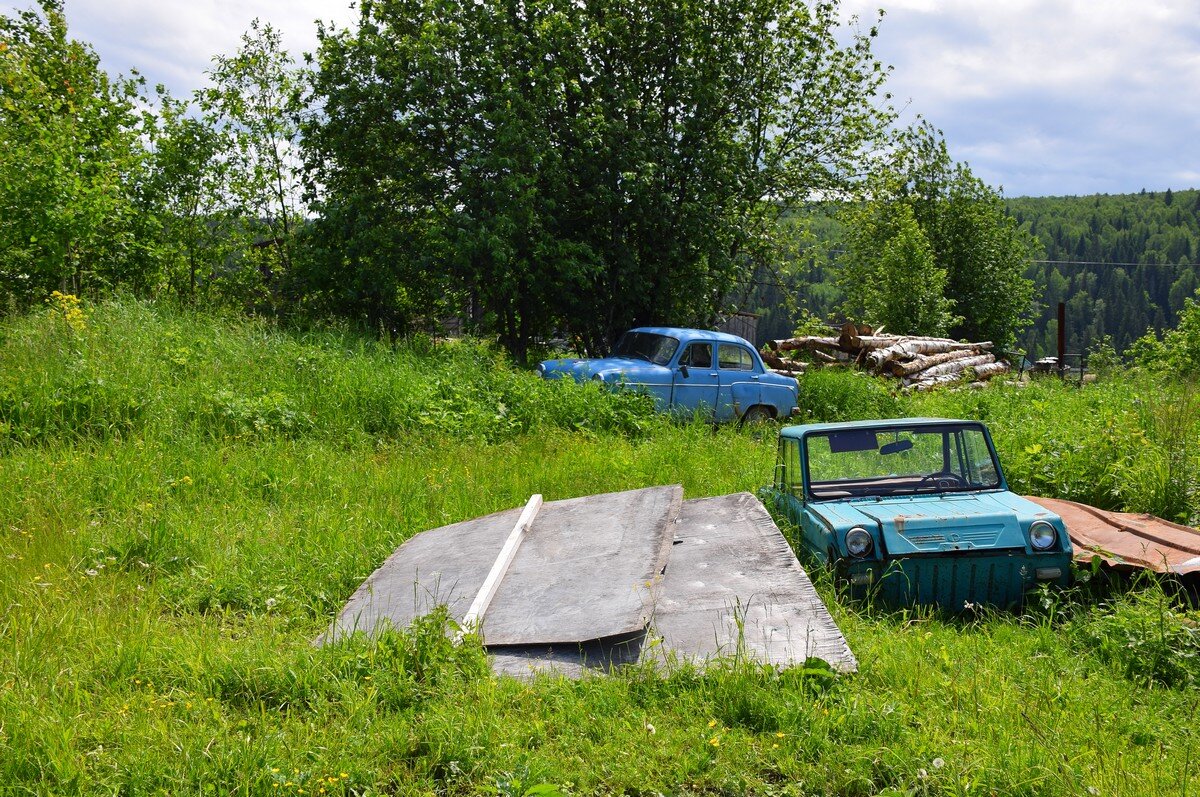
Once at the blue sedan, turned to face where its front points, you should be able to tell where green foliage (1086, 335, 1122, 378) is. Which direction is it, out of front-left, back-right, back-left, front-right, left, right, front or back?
back

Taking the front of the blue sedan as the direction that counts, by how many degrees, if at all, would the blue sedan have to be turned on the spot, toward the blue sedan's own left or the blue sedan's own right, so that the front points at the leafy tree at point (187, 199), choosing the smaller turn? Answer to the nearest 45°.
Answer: approximately 45° to the blue sedan's own right

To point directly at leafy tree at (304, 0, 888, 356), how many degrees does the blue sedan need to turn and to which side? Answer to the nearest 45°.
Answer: approximately 90° to its right

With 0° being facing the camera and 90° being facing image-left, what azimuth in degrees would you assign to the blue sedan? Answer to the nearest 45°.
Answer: approximately 45°

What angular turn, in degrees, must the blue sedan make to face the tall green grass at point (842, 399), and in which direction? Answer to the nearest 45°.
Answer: approximately 180°

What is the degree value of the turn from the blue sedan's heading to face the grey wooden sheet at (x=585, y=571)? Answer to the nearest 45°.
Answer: approximately 45° to its left

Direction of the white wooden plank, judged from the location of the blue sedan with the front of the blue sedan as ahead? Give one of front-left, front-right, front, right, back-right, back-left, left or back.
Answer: front-left

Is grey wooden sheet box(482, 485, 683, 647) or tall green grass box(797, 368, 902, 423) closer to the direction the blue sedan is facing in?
the grey wooden sheet

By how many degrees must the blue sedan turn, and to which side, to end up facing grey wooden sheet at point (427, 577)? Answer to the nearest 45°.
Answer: approximately 45° to its left

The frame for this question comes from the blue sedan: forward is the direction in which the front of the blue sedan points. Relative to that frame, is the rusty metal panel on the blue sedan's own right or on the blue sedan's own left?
on the blue sedan's own left

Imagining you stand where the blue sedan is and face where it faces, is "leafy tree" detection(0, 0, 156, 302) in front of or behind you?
in front

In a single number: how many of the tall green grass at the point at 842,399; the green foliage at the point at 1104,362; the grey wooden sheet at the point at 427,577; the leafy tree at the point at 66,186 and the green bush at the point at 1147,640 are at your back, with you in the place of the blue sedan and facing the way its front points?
2
